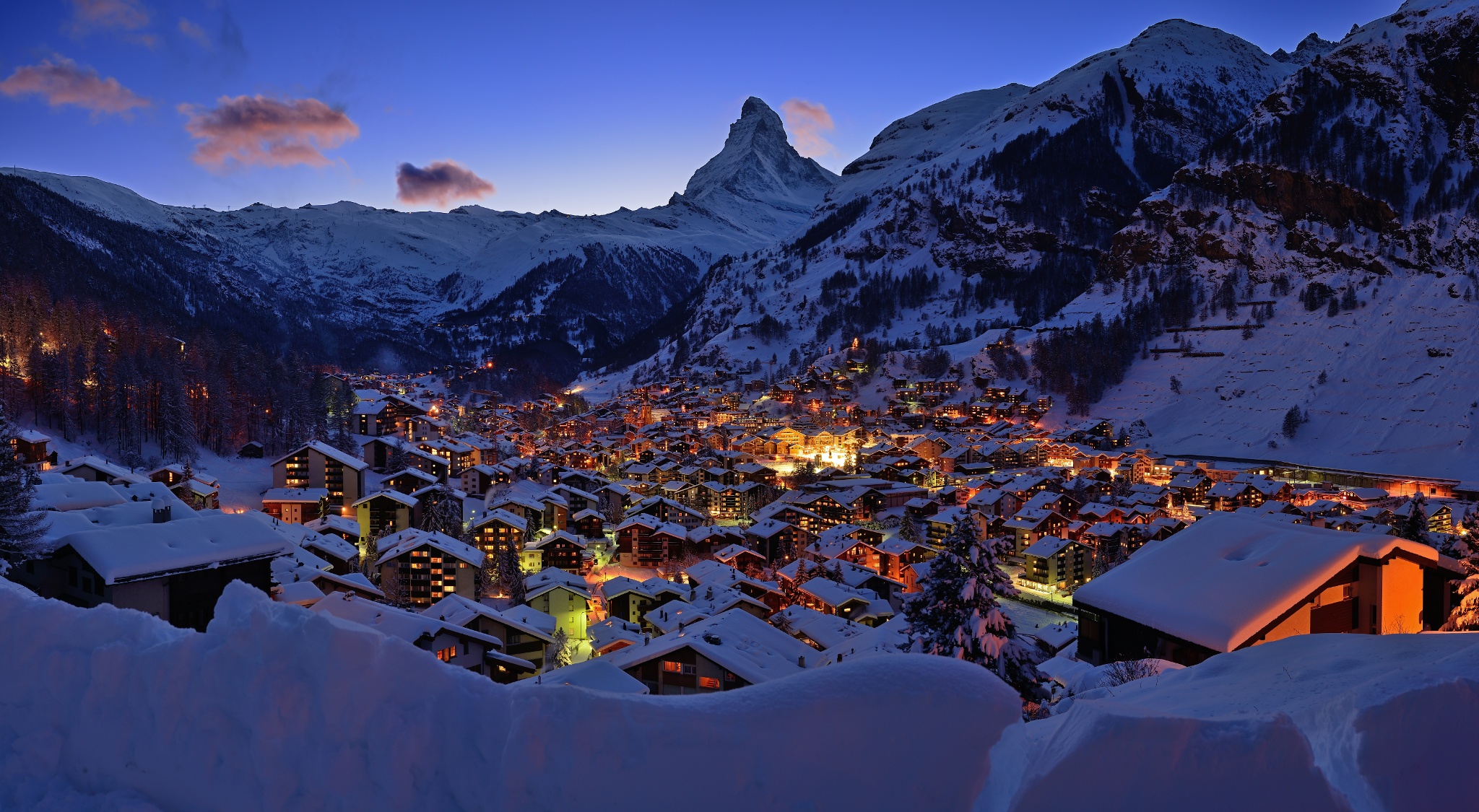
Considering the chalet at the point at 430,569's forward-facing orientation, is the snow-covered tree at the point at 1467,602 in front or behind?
in front

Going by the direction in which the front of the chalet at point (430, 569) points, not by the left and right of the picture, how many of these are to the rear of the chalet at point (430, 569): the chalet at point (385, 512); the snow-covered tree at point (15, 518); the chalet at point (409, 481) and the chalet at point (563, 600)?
2

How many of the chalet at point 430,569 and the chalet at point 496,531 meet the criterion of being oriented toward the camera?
2

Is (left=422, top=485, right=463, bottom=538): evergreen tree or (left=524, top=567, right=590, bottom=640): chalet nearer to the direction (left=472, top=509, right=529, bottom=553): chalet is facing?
the chalet

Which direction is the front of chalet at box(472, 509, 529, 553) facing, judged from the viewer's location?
facing the viewer

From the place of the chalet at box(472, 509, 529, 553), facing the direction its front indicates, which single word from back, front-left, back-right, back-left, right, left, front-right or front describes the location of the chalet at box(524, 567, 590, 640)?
front

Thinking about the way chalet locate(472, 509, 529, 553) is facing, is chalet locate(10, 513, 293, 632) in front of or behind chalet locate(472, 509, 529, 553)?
in front

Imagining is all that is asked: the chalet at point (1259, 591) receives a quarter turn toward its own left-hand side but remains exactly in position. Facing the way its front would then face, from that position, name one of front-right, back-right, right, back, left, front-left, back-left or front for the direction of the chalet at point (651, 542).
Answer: left

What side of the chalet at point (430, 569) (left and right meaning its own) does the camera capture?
front

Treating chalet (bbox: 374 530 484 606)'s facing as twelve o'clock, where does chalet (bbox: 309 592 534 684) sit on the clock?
chalet (bbox: 309 592 534 684) is roughly at 12 o'clock from chalet (bbox: 374 530 484 606).

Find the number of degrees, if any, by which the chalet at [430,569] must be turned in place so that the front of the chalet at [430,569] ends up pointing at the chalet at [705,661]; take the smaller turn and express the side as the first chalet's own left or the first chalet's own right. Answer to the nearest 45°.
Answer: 0° — it already faces it

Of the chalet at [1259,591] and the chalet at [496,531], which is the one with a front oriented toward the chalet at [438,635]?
the chalet at [496,531]
